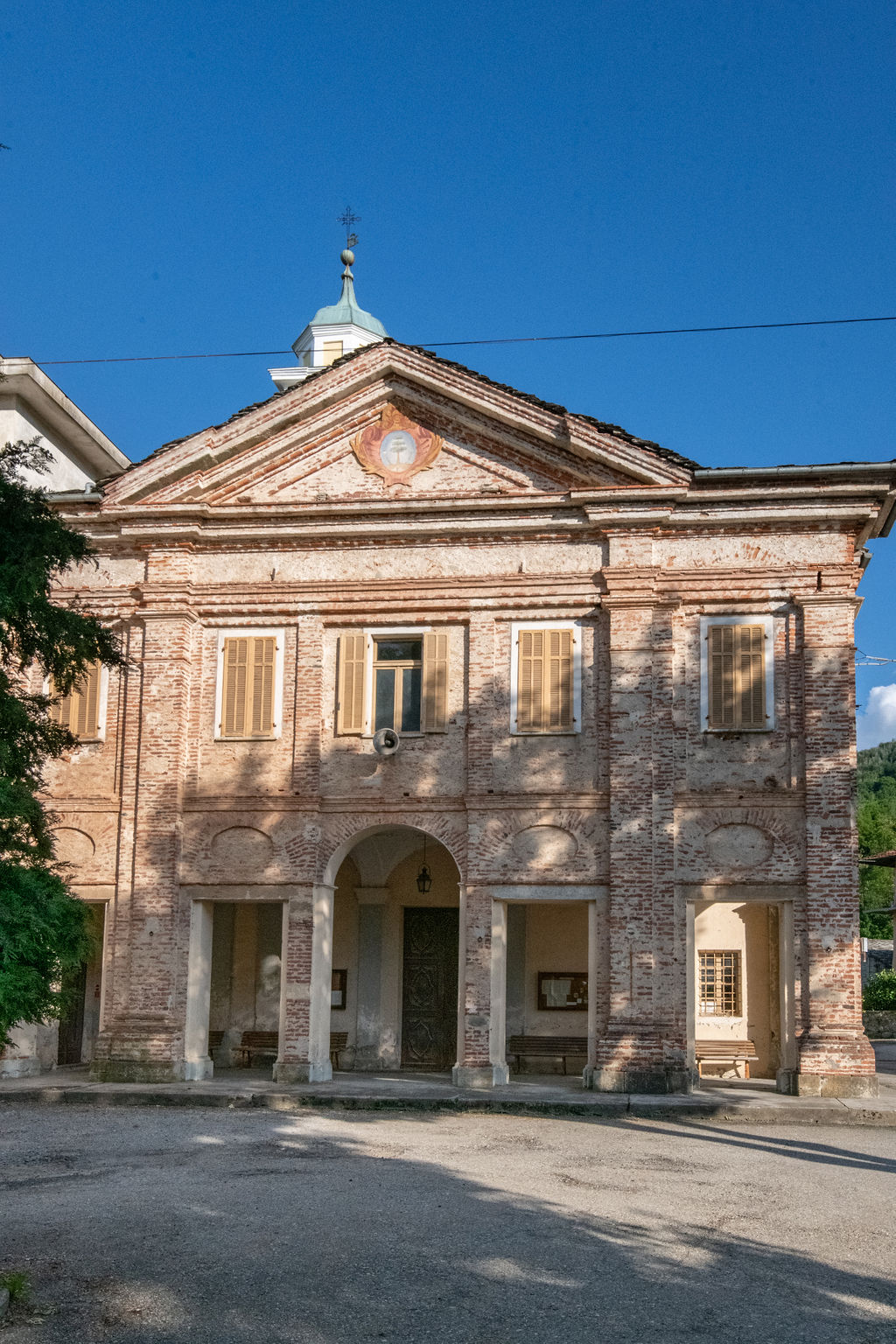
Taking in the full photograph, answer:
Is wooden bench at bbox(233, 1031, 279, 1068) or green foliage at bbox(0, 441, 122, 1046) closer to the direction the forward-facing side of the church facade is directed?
the green foliage

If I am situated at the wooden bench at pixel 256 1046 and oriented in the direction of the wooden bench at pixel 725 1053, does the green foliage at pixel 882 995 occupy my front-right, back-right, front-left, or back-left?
front-left

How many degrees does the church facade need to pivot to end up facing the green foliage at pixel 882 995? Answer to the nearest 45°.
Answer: approximately 135° to its left

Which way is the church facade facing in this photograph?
toward the camera

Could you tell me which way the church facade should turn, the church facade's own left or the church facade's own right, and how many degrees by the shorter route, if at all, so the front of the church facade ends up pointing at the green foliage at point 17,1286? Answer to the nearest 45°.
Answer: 0° — it already faces it
